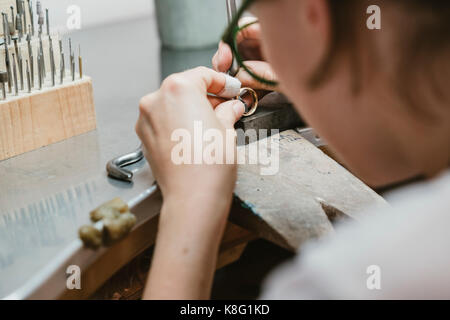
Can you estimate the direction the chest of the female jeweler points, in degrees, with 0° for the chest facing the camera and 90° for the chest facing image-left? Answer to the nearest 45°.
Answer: approximately 135°

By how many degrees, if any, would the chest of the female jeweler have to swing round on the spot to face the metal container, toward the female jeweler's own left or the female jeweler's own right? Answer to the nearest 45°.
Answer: approximately 45° to the female jeweler's own right

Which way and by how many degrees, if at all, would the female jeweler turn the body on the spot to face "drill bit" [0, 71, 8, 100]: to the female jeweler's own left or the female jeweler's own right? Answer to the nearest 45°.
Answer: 0° — they already face it

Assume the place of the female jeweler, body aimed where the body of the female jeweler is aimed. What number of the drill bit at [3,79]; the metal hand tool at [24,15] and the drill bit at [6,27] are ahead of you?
3

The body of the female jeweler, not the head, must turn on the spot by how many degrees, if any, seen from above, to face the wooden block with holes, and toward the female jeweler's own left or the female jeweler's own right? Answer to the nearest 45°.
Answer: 0° — they already face it
